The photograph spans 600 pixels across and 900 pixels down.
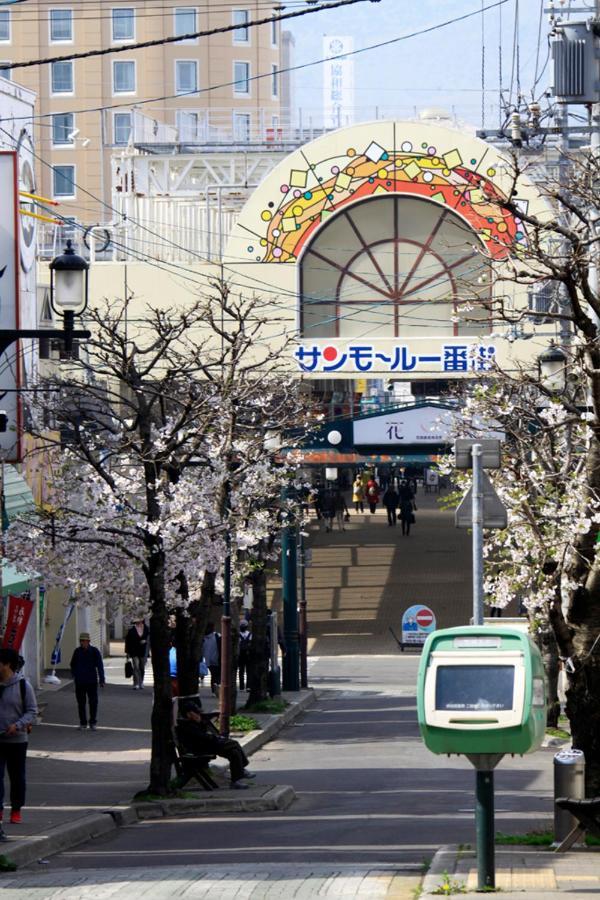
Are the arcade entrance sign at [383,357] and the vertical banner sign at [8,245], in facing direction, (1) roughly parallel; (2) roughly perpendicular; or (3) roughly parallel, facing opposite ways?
roughly parallel

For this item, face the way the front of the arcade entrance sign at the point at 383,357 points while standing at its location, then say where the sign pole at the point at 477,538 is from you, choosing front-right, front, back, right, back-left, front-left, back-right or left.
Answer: front

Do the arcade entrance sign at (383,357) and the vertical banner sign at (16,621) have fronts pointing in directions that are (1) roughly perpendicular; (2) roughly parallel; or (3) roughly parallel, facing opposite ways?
roughly parallel

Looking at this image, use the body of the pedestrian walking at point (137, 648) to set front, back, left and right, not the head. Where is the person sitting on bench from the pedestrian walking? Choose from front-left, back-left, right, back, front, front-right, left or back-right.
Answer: front

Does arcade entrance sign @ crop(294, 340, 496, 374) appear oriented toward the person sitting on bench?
yes

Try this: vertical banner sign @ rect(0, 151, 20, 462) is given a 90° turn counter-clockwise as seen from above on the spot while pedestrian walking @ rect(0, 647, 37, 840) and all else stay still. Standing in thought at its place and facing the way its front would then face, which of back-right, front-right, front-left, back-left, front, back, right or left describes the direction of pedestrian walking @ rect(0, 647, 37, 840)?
right

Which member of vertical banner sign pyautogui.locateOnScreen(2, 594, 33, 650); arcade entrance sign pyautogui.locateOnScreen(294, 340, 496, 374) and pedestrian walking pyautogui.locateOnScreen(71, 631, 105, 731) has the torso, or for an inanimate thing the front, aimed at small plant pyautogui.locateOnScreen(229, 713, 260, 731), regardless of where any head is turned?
the arcade entrance sign

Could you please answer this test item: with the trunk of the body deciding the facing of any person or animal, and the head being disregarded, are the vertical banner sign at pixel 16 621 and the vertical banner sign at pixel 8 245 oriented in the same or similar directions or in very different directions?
same or similar directions

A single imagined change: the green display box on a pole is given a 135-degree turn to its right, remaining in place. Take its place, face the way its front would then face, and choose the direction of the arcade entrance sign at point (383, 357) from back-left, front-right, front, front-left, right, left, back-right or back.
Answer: front-right

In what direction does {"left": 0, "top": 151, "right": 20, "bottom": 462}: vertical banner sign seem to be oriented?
toward the camera

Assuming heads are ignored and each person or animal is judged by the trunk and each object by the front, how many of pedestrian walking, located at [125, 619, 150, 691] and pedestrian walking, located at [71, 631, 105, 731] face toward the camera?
2

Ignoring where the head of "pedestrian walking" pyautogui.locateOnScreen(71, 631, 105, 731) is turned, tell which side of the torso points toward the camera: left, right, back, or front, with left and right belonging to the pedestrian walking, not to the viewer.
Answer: front

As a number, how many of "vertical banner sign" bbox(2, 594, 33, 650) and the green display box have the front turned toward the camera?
2

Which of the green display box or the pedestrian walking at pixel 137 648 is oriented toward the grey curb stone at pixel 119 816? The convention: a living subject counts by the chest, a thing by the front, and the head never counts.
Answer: the pedestrian walking

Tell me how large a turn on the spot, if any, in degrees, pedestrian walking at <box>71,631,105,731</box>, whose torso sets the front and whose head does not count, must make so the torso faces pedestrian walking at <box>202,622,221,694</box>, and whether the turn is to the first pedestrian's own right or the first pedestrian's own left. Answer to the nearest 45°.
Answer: approximately 180°

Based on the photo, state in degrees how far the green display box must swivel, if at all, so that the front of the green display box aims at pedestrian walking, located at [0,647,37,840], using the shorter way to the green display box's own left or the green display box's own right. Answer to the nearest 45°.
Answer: approximately 135° to the green display box's own right

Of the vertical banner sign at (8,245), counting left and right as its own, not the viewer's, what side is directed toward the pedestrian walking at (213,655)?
back
